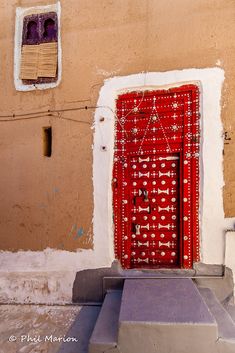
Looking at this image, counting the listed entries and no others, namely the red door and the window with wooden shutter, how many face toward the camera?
2

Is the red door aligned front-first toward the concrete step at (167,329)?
yes

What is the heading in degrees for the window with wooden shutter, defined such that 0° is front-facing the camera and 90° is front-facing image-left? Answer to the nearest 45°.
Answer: approximately 0°

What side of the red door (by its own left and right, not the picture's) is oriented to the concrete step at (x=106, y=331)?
front

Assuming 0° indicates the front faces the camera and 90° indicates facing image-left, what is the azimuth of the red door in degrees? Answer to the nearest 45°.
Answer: approximately 0°
